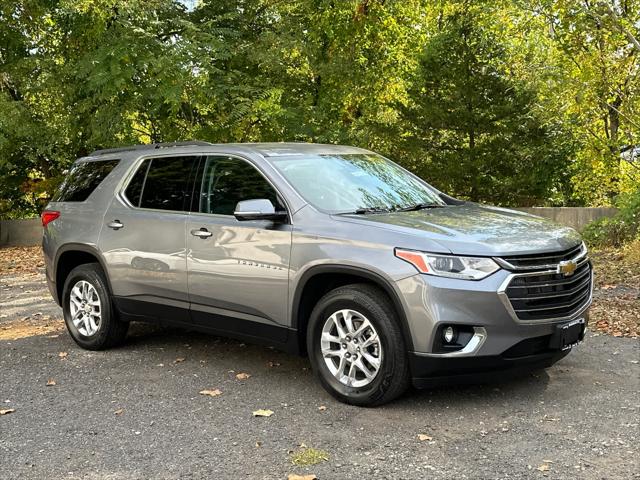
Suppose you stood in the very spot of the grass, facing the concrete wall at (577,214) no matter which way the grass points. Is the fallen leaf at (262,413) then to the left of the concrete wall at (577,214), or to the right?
left

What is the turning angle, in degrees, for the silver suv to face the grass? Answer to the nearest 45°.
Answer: approximately 45° to its right

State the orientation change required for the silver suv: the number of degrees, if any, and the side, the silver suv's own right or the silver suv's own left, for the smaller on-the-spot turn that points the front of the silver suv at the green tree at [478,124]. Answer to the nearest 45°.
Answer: approximately 135° to the silver suv's own left

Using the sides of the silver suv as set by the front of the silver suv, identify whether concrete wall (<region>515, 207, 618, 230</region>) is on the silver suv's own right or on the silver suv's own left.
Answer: on the silver suv's own left

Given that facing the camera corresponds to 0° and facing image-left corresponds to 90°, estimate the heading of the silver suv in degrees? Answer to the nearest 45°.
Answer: approximately 315°
